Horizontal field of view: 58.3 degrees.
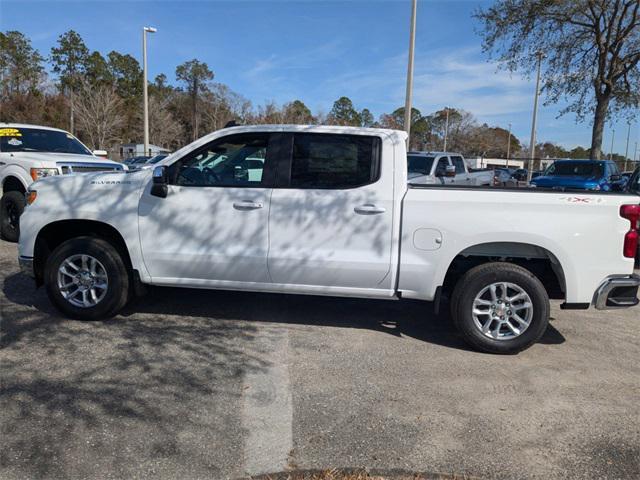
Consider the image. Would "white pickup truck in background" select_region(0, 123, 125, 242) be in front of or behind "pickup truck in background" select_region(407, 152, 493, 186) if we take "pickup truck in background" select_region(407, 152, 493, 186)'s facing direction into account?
in front

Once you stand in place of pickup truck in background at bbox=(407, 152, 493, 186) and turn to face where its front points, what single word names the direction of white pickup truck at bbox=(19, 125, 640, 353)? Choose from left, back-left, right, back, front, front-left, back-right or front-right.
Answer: front-left

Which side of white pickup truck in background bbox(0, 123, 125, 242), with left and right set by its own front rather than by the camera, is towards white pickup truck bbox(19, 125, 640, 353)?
front

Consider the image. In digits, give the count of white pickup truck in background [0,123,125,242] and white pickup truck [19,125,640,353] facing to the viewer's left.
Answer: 1

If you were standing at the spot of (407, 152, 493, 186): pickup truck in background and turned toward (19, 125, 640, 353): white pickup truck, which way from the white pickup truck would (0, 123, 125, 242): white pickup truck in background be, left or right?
right

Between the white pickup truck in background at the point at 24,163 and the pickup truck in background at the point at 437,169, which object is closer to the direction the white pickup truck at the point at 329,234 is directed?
the white pickup truck in background

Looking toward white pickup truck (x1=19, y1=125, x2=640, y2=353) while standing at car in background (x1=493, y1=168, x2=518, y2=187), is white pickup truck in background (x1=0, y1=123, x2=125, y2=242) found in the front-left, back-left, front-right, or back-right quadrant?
front-right

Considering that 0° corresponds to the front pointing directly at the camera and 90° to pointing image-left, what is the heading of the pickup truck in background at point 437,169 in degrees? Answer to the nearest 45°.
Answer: approximately 45°

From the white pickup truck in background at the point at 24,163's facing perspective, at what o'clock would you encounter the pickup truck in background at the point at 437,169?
The pickup truck in background is roughly at 10 o'clock from the white pickup truck in background.

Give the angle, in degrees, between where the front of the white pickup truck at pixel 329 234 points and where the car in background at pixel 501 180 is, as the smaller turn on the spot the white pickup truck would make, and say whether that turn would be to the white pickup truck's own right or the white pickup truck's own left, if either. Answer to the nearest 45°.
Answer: approximately 90° to the white pickup truck's own right

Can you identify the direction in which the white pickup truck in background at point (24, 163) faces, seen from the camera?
facing the viewer and to the right of the viewer

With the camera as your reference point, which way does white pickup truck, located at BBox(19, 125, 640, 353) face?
facing to the left of the viewer
